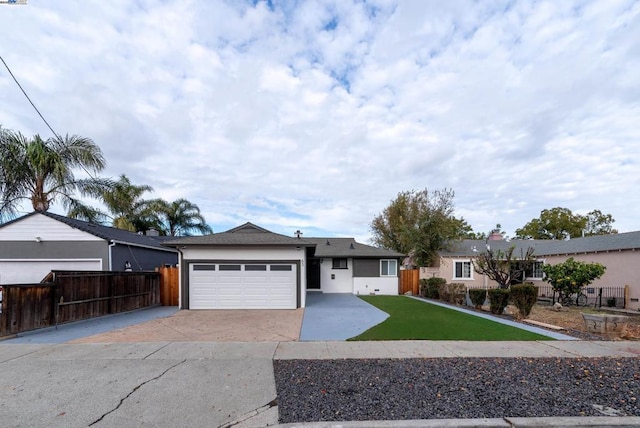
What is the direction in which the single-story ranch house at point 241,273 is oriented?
toward the camera

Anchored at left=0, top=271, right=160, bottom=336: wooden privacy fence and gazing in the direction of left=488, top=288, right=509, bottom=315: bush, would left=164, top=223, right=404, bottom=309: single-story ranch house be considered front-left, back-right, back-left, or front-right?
front-left

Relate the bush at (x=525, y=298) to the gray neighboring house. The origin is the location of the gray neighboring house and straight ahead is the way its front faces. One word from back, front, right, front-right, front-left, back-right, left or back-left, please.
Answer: front-left

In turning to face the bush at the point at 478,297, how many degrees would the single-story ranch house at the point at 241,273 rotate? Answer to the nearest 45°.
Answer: approximately 90° to its left

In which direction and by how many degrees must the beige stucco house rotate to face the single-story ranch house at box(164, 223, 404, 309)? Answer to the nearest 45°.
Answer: approximately 45° to its right

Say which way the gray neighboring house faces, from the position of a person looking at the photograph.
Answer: facing the viewer

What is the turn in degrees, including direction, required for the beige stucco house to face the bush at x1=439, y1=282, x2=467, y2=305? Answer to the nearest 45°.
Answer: approximately 45° to its right

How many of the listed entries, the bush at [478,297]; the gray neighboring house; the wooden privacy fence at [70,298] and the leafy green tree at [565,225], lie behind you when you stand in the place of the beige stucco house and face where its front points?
1

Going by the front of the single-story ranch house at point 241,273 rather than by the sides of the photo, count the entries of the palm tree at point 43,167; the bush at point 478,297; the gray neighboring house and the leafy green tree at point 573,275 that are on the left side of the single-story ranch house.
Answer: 2

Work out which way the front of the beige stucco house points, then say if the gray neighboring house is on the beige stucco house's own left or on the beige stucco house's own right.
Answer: on the beige stucco house's own right

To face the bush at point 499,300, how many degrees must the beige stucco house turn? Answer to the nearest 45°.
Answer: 0° — it already faces it

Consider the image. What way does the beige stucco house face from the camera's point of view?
toward the camera

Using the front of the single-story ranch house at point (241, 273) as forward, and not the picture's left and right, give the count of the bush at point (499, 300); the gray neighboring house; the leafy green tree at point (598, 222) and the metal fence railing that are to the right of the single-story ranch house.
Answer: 1

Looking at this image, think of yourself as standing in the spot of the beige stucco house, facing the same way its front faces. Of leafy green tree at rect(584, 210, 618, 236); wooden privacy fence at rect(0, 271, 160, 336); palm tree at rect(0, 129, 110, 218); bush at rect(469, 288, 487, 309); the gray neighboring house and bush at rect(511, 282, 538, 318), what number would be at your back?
1
